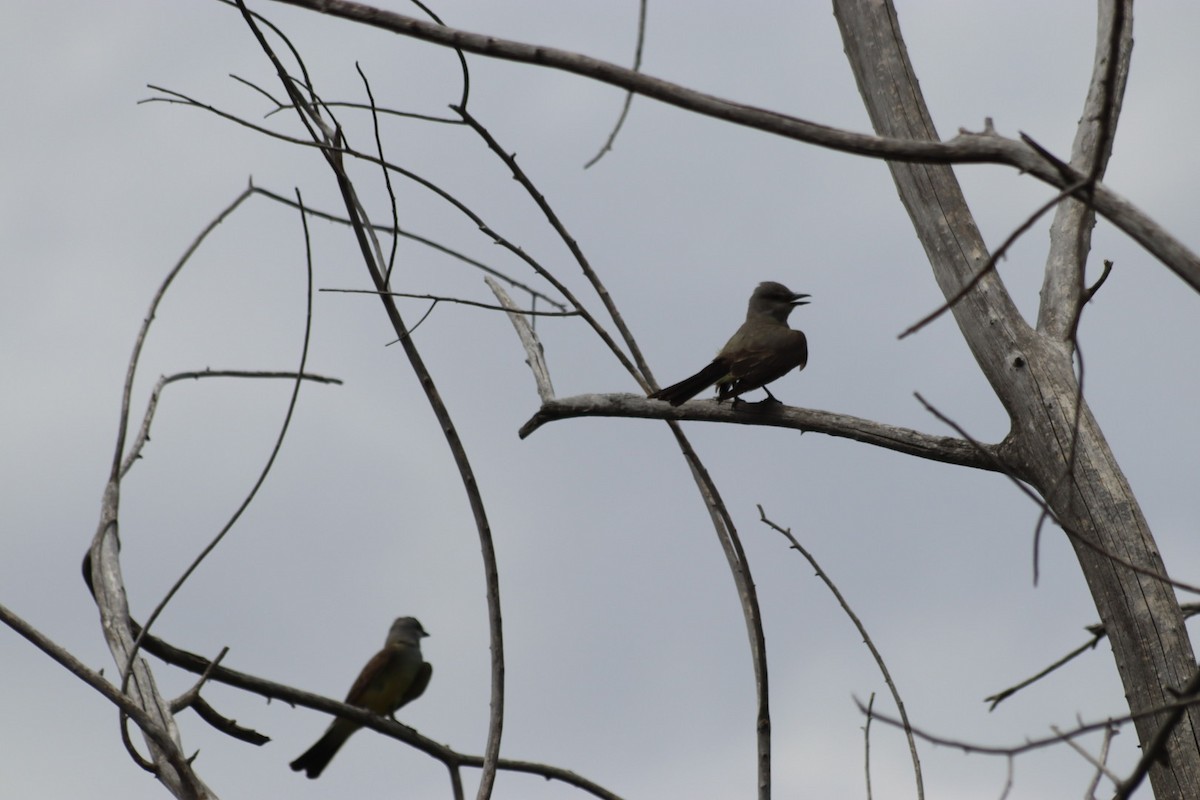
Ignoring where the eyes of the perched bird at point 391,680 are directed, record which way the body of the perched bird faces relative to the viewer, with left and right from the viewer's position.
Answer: facing the viewer and to the right of the viewer

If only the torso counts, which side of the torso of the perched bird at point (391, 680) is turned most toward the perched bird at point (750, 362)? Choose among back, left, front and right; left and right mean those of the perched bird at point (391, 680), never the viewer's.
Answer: front

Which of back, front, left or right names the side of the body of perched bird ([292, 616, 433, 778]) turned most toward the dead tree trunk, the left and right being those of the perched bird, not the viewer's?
front
